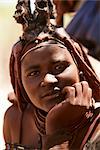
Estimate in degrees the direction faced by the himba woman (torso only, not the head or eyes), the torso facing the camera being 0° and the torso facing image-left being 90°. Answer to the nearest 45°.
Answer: approximately 0°
